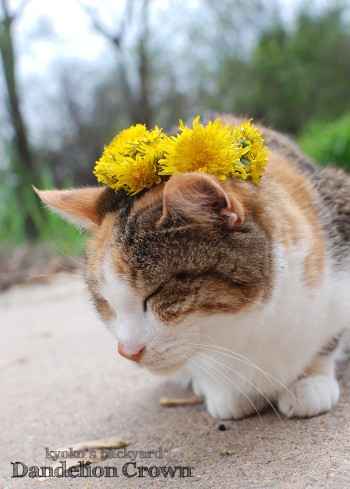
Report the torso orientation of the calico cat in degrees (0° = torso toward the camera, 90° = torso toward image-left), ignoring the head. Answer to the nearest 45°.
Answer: approximately 45°
